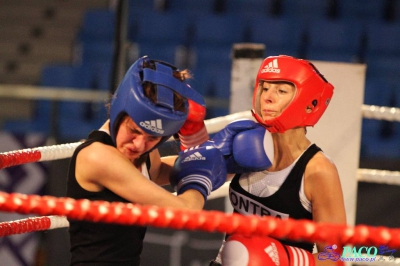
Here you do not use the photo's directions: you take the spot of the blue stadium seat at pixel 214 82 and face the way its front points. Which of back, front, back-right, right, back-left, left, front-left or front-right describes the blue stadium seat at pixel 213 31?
back

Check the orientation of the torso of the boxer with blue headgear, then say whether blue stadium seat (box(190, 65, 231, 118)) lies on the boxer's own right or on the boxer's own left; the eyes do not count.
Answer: on the boxer's own left

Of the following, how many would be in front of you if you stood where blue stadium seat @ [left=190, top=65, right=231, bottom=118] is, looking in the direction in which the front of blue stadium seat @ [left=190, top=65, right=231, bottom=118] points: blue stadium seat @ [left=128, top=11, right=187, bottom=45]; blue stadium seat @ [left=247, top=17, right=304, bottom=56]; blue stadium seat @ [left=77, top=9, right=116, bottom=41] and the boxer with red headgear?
1

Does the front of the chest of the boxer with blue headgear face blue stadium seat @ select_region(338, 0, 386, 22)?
no

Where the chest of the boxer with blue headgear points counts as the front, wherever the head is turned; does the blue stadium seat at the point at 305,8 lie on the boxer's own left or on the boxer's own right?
on the boxer's own left

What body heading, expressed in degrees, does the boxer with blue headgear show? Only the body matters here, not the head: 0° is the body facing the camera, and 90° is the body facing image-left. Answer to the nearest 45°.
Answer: approximately 315°

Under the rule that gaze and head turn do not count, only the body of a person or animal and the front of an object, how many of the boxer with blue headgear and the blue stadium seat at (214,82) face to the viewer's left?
0

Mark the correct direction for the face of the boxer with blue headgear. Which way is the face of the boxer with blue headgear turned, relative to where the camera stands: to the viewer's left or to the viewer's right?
to the viewer's right

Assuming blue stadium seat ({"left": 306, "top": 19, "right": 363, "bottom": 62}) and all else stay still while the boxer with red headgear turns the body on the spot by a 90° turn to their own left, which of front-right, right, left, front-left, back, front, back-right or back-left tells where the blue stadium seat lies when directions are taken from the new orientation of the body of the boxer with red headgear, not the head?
back-left

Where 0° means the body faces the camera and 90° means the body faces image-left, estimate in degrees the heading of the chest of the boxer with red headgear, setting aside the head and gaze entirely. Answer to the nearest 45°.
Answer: approximately 45°

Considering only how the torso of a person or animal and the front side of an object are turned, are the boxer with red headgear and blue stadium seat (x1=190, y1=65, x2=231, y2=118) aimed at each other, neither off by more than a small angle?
no

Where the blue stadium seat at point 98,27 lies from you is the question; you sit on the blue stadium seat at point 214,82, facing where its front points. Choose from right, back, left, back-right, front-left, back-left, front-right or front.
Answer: back-right

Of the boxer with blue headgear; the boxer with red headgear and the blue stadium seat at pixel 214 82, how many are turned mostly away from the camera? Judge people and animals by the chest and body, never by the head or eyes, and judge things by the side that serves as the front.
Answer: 0

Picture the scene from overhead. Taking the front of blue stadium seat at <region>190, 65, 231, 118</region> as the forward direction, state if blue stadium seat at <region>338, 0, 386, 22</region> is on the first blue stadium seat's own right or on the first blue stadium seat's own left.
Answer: on the first blue stadium seat's own left

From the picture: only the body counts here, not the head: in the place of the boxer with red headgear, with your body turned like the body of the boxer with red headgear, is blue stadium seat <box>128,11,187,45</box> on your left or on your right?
on your right

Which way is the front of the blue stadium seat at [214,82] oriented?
toward the camera

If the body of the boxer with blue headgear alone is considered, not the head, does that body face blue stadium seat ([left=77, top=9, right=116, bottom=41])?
no

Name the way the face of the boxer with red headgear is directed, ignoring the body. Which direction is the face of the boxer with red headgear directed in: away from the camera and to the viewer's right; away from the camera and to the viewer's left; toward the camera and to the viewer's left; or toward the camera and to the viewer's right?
toward the camera and to the viewer's left

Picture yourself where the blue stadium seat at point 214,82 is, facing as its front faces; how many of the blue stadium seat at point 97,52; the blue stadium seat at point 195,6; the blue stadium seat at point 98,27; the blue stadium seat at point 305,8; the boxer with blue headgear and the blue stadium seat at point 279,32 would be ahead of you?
1

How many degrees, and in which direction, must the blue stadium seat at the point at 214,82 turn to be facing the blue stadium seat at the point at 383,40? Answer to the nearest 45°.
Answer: approximately 90° to its left

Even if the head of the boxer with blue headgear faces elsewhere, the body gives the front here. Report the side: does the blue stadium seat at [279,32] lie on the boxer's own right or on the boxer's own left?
on the boxer's own left

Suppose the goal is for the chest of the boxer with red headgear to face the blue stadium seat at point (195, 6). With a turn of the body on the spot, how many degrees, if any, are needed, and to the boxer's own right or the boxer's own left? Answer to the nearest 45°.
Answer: approximately 135° to the boxer's own right

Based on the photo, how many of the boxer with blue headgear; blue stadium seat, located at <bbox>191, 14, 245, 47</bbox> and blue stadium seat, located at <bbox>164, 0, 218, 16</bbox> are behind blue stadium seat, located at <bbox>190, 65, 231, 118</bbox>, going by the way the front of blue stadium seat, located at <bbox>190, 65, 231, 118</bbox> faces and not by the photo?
2
